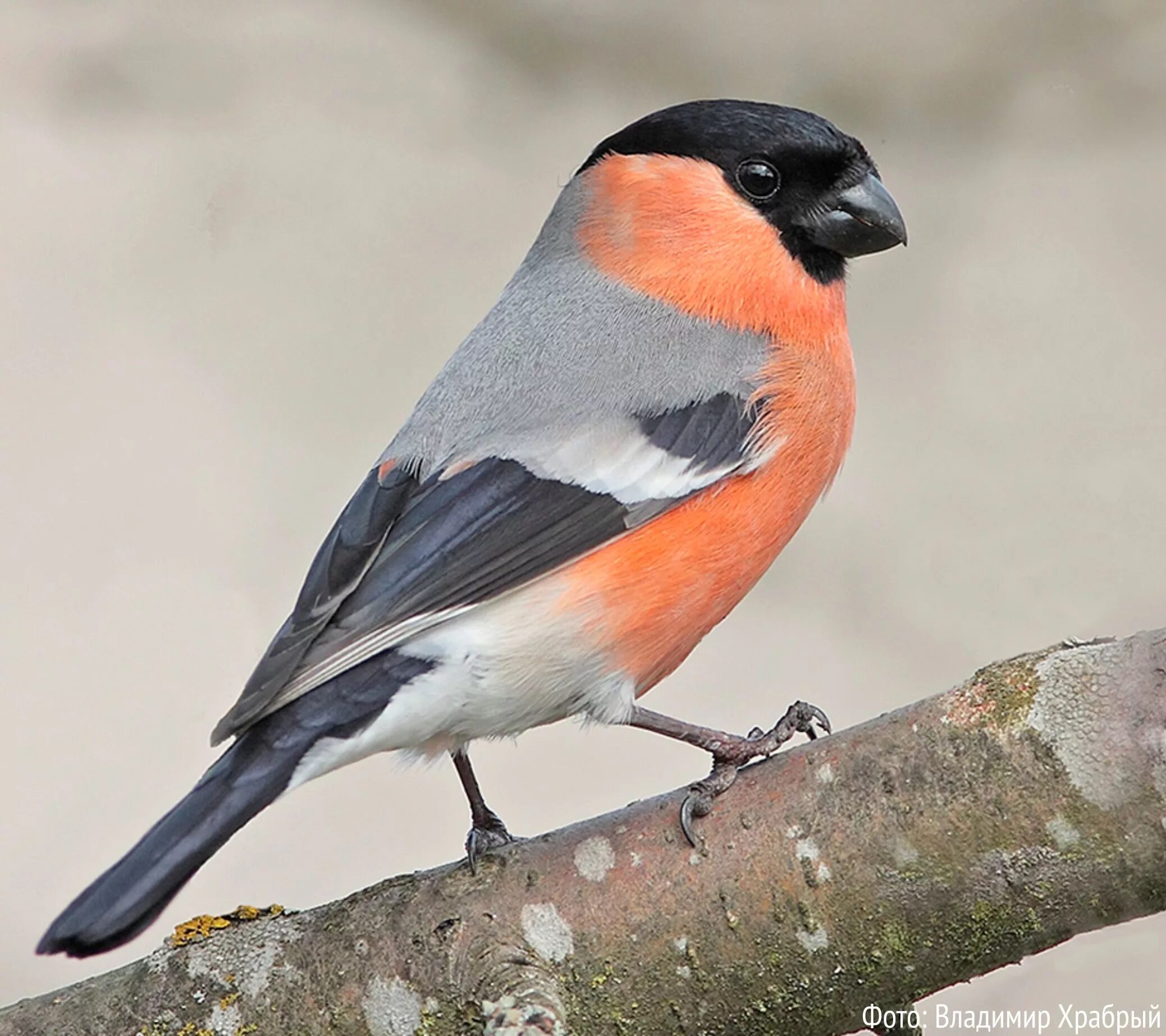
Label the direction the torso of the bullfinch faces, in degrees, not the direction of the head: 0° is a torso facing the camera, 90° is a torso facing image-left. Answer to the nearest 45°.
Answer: approximately 270°
